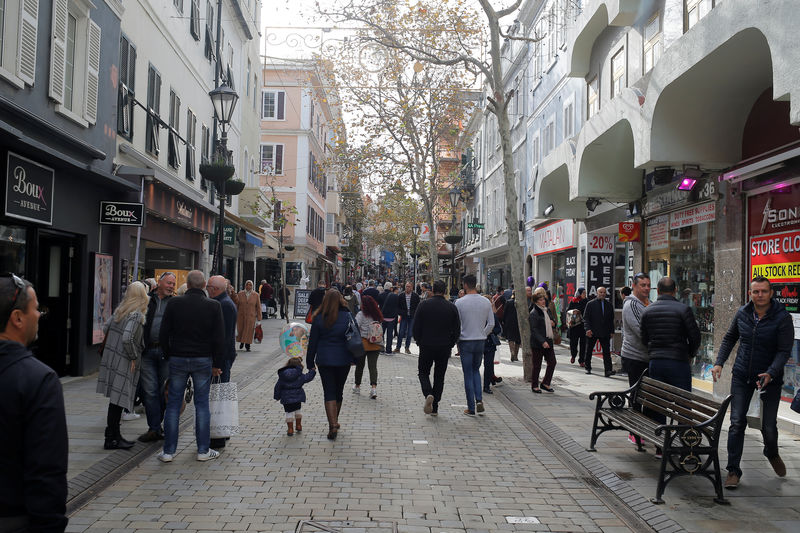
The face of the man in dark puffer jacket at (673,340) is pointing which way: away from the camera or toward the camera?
away from the camera

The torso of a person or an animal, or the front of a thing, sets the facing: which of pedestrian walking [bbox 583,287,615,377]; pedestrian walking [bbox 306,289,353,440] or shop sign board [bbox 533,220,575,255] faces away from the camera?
pedestrian walking [bbox 306,289,353,440]

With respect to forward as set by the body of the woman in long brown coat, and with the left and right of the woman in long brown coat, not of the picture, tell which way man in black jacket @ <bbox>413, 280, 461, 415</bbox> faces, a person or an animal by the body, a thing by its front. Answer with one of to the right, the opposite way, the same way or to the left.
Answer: the opposite way

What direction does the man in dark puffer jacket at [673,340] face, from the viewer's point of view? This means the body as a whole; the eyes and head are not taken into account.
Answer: away from the camera

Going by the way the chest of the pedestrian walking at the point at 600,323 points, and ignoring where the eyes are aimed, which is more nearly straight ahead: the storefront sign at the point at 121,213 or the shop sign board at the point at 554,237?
the storefront sign

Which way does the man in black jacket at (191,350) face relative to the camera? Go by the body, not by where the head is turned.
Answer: away from the camera

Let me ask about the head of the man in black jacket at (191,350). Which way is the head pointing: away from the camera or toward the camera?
away from the camera

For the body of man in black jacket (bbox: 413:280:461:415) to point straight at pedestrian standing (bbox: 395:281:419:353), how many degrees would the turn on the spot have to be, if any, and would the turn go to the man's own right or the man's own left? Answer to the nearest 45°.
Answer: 0° — they already face them

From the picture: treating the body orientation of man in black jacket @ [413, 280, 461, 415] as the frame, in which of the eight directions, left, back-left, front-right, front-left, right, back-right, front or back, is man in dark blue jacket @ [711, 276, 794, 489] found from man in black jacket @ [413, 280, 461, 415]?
back-right

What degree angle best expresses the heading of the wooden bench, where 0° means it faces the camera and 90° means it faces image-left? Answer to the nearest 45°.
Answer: approximately 45°

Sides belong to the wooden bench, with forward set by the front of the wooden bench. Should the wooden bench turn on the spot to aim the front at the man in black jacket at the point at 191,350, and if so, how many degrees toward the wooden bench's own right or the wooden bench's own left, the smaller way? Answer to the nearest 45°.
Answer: approximately 45° to the wooden bench's own right

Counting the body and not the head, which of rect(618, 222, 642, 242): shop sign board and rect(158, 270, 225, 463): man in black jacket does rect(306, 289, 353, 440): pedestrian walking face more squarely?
the shop sign board

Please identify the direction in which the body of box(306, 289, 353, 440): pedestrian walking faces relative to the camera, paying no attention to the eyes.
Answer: away from the camera
